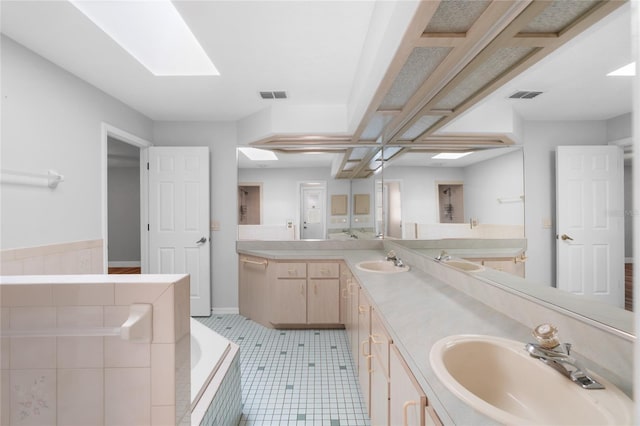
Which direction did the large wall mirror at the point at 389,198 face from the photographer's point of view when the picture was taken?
facing to the left of the viewer

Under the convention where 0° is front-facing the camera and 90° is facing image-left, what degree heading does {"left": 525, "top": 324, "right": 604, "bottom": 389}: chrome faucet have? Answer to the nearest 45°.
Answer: approximately 45°

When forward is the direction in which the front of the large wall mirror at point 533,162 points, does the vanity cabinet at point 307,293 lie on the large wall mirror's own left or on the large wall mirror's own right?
on the large wall mirror's own right

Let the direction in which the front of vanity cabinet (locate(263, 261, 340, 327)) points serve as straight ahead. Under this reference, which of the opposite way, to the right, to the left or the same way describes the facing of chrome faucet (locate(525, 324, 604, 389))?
to the right

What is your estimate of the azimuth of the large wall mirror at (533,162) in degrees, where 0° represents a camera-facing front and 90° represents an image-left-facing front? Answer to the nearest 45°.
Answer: approximately 45°

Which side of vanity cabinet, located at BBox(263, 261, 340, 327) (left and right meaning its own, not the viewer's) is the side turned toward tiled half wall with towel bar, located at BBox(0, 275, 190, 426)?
front

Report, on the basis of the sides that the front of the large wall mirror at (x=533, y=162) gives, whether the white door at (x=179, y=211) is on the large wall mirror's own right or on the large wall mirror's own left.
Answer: on the large wall mirror's own right
